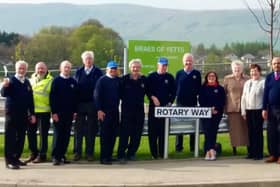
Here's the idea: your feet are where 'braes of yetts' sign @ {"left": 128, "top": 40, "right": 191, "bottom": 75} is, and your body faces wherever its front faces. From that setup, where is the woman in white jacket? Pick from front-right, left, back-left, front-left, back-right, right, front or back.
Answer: front-left

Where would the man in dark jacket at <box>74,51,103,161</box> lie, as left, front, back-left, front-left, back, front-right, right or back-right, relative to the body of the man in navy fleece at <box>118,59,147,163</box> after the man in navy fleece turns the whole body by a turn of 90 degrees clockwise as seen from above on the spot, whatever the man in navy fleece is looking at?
front

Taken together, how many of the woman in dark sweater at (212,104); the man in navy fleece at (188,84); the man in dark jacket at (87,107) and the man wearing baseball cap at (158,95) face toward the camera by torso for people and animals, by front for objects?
4

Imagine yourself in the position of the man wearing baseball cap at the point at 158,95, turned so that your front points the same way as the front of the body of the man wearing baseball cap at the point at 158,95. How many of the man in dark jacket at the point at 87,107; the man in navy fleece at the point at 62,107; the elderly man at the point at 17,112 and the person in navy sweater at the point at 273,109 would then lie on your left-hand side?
1

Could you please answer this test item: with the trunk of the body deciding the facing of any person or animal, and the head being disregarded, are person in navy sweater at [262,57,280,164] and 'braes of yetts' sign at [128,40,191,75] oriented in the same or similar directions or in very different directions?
same or similar directions

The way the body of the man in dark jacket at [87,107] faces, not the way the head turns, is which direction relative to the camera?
toward the camera

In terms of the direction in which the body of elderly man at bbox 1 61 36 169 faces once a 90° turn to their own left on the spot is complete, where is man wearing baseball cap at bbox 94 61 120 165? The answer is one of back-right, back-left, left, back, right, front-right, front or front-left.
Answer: front-right

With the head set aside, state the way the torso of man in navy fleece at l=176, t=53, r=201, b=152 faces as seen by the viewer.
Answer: toward the camera

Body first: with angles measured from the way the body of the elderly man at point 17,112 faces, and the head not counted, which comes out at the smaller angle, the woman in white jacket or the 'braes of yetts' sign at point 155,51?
the woman in white jacket

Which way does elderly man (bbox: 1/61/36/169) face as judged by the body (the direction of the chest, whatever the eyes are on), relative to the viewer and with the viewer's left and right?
facing the viewer and to the right of the viewer

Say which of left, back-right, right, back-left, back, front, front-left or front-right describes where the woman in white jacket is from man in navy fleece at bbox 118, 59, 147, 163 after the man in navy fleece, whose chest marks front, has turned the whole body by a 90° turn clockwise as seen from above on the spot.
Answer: back

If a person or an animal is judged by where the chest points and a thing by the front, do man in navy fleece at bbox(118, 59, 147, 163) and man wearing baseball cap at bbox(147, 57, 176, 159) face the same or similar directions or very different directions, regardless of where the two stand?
same or similar directions

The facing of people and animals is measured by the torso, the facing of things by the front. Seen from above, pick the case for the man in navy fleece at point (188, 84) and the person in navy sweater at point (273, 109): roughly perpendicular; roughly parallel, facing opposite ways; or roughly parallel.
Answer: roughly parallel

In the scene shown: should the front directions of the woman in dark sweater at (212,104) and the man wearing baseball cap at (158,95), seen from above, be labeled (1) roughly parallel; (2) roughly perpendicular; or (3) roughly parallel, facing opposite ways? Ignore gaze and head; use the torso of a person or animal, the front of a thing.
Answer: roughly parallel

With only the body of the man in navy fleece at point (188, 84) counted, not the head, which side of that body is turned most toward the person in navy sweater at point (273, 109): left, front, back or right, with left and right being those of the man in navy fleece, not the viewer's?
left

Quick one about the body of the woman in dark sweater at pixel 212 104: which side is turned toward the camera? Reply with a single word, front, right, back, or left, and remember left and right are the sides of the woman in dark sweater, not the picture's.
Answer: front
